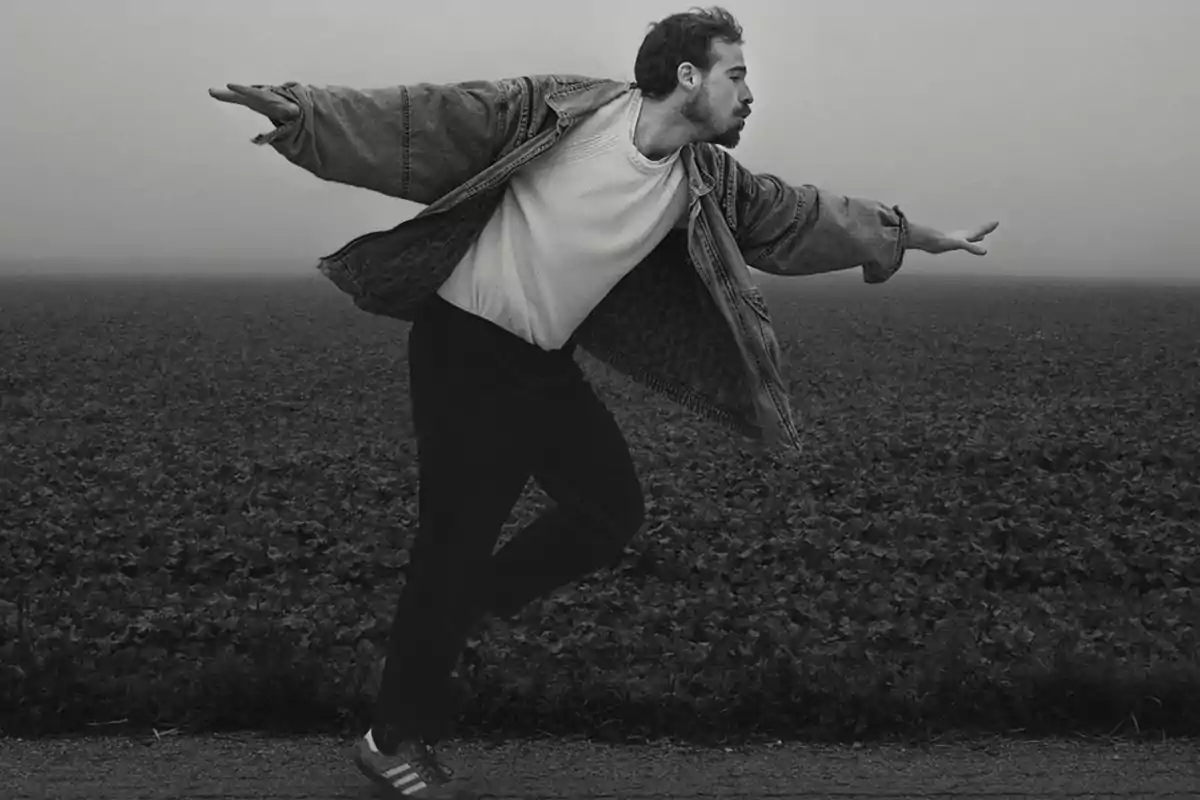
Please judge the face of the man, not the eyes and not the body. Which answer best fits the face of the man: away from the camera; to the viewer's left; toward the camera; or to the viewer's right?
to the viewer's right

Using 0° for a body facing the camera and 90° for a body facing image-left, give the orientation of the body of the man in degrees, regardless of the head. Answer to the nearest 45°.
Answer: approximately 315°
